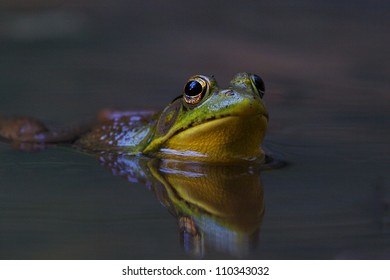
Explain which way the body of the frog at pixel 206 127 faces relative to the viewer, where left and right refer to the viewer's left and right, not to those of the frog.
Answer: facing the viewer and to the right of the viewer
